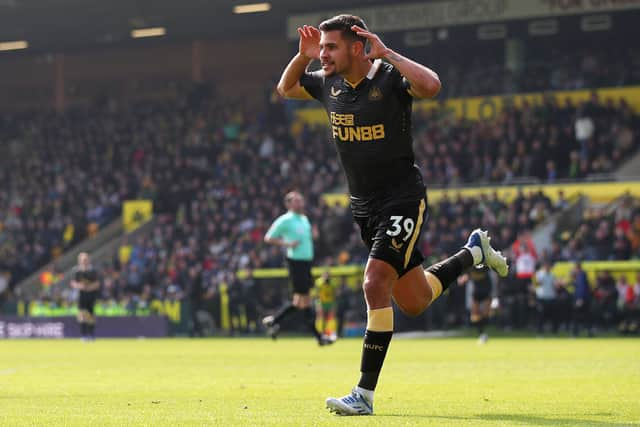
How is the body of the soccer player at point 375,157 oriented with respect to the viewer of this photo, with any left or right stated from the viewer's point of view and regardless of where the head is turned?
facing the viewer and to the left of the viewer

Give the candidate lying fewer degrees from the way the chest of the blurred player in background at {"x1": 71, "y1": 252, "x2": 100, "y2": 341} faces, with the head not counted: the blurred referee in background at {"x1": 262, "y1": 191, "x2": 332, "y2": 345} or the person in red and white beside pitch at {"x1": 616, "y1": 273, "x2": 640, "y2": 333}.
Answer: the blurred referee in background

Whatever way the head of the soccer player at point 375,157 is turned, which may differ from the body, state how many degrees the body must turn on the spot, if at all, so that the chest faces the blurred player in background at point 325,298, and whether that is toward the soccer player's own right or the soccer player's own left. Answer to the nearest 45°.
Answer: approximately 135° to the soccer player's own right

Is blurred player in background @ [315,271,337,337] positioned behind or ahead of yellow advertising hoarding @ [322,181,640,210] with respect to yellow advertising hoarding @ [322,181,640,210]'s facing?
ahead

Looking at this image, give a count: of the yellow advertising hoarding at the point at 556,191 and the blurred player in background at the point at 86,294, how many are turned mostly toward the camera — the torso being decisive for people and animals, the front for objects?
2

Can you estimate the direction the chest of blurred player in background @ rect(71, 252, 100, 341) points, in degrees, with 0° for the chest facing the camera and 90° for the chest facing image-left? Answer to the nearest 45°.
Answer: approximately 0°

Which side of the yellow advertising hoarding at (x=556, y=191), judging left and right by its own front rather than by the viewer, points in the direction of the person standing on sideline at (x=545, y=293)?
front

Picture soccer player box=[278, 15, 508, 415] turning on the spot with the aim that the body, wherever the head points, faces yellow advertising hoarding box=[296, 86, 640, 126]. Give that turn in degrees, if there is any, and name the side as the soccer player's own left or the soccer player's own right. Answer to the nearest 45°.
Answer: approximately 135° to the soccer player's own right
